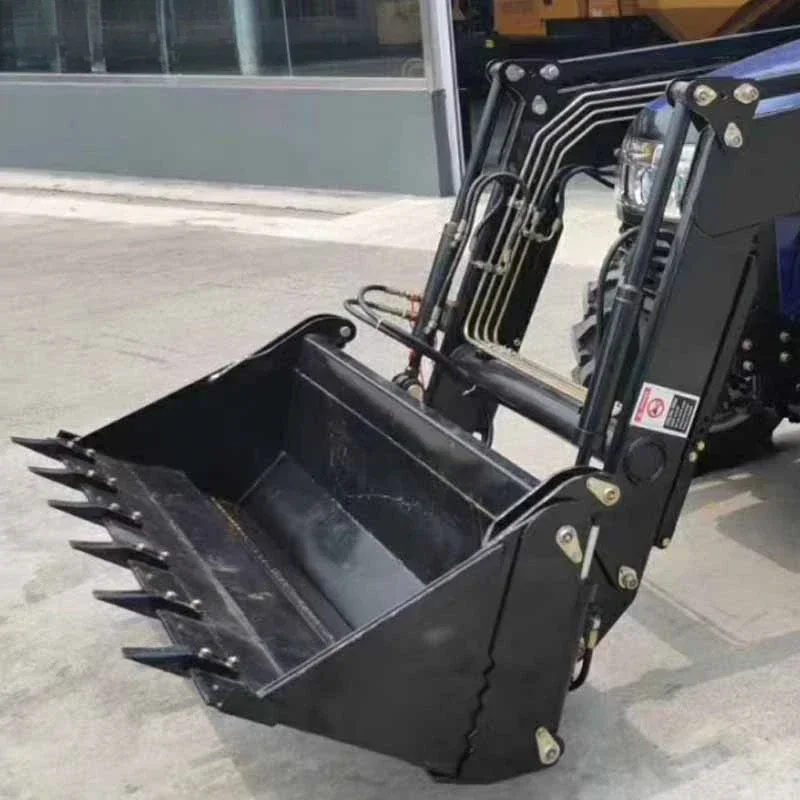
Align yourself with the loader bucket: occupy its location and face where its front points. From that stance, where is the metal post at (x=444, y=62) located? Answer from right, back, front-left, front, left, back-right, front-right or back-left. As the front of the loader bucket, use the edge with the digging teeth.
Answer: back-right

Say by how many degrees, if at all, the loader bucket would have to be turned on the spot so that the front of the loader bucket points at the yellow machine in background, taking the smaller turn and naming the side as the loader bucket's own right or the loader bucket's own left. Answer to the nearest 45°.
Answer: approximately 135° to the loader bucket's own right

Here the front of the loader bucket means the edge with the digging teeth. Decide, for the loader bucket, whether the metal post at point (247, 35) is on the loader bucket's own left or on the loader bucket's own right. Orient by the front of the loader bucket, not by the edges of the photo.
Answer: on the loader bucket's own right

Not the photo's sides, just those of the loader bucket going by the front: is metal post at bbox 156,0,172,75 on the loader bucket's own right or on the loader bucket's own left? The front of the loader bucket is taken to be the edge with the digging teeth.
on the loader bucket's own right

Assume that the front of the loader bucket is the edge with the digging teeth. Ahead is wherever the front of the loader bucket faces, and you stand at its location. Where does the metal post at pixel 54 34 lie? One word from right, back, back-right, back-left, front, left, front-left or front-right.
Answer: back-right

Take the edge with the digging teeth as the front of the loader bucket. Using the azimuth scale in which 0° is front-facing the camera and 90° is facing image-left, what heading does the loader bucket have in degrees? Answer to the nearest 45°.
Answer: approximately 45°
